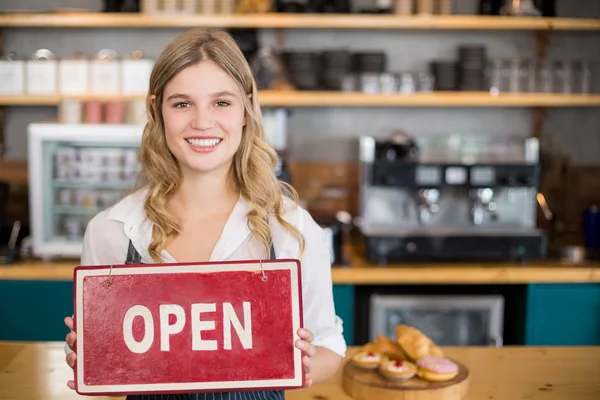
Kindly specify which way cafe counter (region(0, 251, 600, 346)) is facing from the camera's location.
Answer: facing the viewer

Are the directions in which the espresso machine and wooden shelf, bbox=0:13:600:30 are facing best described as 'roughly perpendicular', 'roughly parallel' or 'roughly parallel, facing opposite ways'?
roughly parallel

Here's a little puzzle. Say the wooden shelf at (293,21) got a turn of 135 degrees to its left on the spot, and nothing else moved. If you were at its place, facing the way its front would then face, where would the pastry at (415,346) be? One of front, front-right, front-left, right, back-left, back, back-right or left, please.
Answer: back-right

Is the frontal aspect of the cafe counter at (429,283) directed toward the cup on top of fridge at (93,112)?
no

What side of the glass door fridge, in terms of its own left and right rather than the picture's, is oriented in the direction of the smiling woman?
front

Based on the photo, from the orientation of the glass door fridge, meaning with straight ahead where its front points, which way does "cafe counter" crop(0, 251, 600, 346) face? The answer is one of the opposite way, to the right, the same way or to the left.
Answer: the same way

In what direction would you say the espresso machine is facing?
toward the camera

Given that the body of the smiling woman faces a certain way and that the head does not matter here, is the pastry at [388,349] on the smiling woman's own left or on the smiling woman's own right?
on the smiling woman's own left

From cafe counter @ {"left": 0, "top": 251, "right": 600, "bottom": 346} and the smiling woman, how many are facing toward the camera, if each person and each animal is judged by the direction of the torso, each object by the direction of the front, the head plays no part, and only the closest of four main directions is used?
2

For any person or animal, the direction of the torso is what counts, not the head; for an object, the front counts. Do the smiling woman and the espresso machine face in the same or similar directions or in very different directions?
same or similar directions

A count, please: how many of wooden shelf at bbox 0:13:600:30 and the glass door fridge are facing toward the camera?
2

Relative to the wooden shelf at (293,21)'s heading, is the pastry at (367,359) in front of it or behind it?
in front

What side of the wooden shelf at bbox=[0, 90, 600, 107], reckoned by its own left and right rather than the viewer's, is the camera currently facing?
front

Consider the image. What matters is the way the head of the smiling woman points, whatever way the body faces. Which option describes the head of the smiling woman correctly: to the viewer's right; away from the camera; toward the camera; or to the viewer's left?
toward the camera
